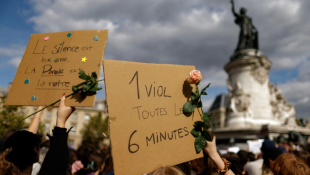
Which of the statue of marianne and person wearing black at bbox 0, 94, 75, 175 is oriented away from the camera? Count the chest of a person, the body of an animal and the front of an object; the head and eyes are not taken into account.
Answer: the person wearing black

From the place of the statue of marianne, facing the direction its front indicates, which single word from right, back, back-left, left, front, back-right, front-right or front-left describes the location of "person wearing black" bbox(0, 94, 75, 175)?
front-left

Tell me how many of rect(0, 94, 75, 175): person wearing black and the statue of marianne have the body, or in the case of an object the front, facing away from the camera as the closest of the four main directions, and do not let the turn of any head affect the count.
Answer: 1

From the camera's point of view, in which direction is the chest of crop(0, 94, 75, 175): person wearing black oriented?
away from the camera

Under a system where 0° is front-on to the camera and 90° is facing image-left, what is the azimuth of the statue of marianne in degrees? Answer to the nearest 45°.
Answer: approximately 45°

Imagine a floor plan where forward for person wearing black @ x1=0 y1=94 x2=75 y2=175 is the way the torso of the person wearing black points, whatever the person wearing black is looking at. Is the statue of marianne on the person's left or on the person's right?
on the person's right
